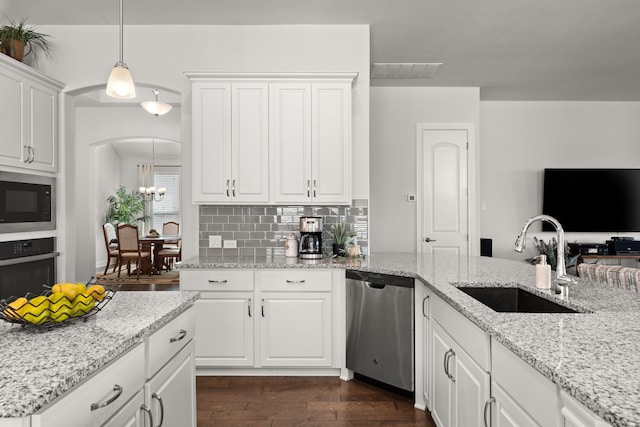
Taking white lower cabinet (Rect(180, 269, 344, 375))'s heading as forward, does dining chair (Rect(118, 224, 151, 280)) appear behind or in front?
behind

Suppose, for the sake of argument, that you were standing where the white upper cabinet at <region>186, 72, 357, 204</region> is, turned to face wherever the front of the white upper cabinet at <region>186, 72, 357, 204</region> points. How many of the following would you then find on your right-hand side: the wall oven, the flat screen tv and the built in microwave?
2

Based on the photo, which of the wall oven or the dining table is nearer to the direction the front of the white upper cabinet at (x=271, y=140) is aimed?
the wall oven

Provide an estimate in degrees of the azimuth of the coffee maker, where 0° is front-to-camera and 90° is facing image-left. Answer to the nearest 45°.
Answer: approximately 0°

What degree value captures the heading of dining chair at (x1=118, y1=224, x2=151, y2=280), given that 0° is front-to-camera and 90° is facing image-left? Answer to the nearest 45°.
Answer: approximately 225°

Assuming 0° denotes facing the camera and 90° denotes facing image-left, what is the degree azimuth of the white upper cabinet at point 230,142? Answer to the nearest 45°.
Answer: approximately 0°
